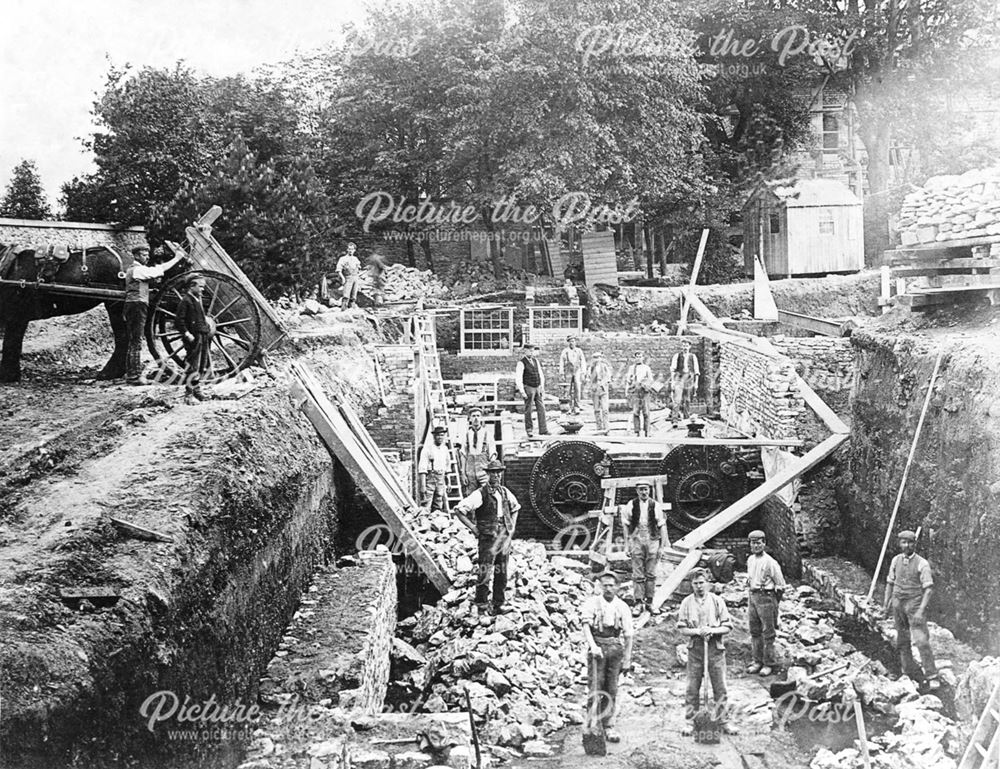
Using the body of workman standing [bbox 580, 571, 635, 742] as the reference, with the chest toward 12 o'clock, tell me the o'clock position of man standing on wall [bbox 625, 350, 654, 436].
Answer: The man standing on wall is roughly at 6 o'clock from the workman standing.

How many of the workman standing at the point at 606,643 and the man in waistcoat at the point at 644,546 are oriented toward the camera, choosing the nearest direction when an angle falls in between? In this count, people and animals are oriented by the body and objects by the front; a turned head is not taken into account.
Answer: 2

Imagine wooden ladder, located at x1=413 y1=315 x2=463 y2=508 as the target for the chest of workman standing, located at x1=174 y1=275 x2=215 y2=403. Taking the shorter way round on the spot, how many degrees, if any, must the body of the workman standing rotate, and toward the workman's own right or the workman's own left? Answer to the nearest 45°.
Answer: approximately 90° to the workman's own left

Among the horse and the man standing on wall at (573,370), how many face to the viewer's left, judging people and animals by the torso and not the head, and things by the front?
1

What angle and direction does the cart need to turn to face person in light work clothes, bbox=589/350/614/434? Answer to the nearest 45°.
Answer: approximately 135° to its right

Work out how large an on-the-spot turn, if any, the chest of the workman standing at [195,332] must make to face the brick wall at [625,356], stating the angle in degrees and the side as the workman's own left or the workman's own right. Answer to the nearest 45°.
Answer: approximately 90° to the workman's own left

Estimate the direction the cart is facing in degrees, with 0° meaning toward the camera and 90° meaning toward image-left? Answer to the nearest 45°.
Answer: approximately 90°

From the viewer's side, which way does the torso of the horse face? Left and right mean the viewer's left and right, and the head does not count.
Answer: facing to the left of the viewer
